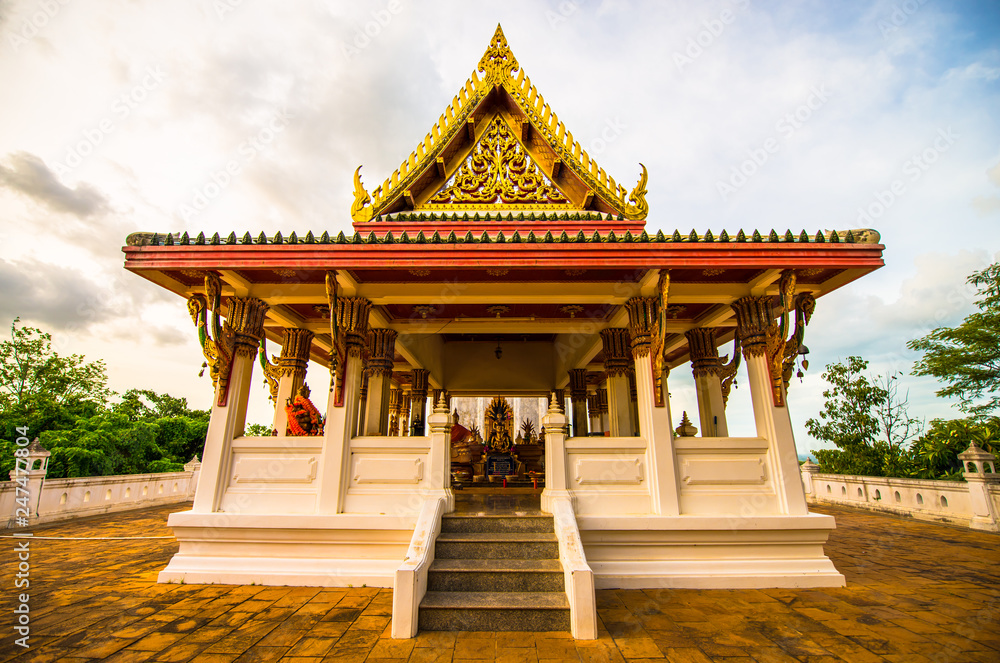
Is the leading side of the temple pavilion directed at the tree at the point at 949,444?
no

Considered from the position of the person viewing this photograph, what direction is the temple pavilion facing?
facing the viewer

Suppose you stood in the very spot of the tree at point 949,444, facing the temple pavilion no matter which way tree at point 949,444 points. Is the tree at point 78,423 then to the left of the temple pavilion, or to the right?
right

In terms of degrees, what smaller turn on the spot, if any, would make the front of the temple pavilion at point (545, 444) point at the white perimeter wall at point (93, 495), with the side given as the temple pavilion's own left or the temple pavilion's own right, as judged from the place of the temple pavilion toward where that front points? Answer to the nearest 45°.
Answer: approximately 135° to the temple pavilion's own right

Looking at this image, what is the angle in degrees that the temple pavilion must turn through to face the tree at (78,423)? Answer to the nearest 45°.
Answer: approximately 135° to its right
